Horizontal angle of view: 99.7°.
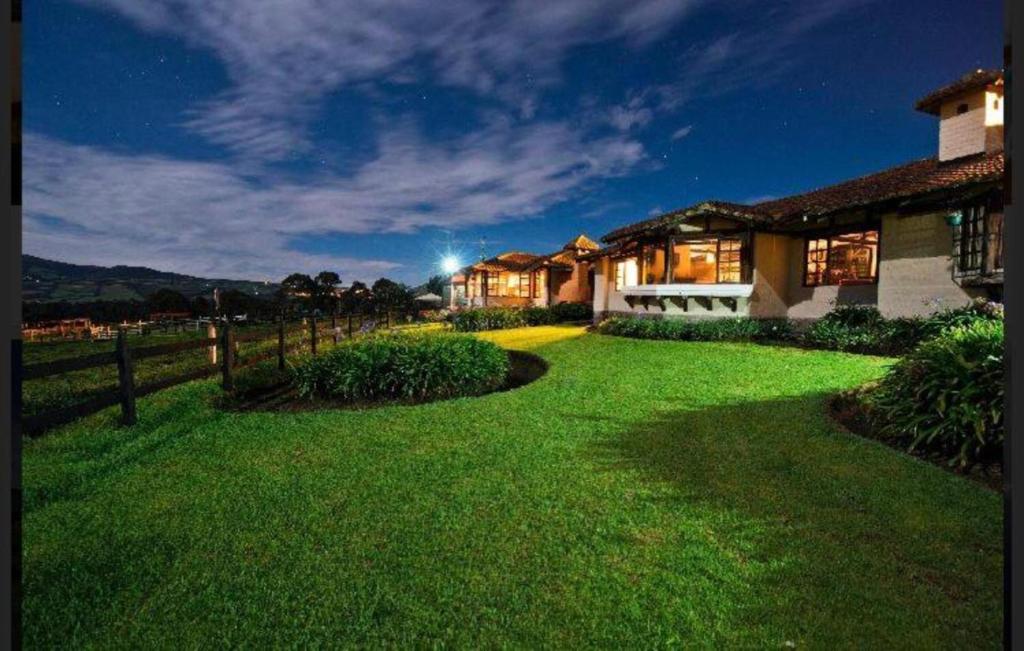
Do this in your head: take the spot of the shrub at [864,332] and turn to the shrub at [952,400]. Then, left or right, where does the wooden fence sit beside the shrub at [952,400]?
right

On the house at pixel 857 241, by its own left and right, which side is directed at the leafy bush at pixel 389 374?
front

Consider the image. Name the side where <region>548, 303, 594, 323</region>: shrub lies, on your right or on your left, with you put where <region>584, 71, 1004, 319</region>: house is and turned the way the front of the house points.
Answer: on your right

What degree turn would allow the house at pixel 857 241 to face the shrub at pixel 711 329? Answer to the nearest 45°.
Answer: approximately 45° to its right

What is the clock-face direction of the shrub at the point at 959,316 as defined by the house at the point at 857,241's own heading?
The shrub is roughly at 10 o'clock from the house.

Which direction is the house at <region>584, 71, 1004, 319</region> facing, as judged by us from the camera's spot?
facing the viewer and to the left of the viewer

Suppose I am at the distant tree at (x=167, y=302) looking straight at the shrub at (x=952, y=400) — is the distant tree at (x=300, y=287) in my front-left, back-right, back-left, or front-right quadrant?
front-left

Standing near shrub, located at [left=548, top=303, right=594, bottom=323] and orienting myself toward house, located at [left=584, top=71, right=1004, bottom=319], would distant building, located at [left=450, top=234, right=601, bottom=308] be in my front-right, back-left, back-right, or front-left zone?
back-left

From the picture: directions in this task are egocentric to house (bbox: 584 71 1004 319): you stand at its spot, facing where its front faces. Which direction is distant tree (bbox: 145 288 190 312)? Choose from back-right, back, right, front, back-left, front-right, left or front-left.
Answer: front-right

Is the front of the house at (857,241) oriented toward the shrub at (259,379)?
yes

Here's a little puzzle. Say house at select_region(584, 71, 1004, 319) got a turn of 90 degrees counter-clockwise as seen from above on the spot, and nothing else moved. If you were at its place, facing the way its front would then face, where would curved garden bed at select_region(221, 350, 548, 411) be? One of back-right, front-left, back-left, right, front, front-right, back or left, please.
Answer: right

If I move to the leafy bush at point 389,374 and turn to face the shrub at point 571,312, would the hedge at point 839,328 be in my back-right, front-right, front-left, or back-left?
front-right

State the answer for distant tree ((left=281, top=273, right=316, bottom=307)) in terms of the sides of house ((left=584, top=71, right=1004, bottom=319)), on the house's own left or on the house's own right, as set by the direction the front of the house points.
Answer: on the house's own right

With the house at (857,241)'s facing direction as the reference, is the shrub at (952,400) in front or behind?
in front

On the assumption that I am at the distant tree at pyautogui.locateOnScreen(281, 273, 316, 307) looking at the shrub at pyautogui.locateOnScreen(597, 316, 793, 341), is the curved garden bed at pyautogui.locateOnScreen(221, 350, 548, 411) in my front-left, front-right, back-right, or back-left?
front-right

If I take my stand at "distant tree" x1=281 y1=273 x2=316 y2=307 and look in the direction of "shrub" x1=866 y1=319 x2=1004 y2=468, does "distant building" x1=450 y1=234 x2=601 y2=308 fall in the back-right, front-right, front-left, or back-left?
front-left

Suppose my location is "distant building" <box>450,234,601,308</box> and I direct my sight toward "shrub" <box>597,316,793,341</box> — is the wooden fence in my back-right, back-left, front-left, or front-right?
front-right
